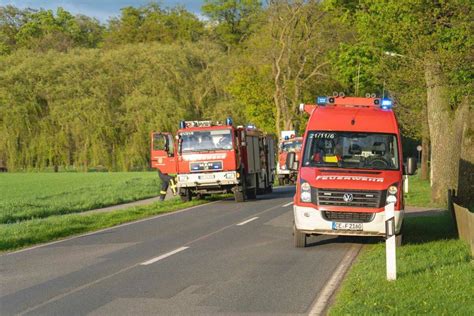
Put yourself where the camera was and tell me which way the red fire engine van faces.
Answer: facing the viewer

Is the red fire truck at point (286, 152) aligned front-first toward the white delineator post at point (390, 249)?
yes

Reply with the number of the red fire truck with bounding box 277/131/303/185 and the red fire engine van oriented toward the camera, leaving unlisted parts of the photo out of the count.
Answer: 2

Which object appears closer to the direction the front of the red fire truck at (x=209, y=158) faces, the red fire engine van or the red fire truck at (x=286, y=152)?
the red fire engine van

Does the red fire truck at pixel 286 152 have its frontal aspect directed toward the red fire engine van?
yes

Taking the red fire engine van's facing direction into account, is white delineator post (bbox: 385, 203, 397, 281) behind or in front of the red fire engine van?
in front

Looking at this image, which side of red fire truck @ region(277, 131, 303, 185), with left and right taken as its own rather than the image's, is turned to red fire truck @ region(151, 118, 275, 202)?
front

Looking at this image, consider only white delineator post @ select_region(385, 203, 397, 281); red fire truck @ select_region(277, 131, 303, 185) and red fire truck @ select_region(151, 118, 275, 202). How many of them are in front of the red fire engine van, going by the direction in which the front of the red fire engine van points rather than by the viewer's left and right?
1

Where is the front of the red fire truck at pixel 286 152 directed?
toward the camera

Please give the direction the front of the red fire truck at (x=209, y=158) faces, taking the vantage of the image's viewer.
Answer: facing the viewer and to the left of the viewer

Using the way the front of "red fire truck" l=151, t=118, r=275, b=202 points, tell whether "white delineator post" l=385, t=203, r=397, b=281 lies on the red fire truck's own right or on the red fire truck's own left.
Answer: on the red fire truck's own left
